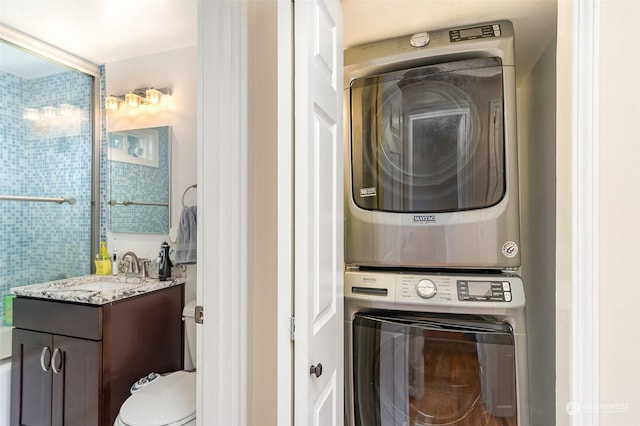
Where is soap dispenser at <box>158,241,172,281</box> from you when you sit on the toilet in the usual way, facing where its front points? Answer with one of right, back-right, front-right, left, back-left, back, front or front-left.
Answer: back-right

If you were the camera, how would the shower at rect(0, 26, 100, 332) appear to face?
facing the viewer and to the right of the viewer

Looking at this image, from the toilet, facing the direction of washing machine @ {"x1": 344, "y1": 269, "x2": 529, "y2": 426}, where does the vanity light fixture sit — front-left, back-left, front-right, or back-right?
back-left

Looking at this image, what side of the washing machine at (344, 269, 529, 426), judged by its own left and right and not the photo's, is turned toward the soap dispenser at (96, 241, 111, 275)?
right

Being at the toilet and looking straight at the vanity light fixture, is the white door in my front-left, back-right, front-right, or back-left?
back-right

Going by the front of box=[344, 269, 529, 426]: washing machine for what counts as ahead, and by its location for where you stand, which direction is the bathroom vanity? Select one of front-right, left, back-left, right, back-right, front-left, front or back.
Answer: right

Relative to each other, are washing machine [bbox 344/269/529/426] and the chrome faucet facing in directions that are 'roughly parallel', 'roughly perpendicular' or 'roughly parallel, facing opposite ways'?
roughly parallel

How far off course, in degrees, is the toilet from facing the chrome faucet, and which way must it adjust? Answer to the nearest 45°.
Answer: approximately 135° to its right

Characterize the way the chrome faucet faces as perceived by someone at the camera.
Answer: facing the viewer and to the left of the viewer

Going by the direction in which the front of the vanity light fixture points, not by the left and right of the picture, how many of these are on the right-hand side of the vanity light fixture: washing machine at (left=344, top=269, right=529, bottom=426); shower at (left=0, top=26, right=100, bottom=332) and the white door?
1

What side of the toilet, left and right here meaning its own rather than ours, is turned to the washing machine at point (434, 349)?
left

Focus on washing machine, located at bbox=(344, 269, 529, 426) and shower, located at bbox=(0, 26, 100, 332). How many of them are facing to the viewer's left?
0

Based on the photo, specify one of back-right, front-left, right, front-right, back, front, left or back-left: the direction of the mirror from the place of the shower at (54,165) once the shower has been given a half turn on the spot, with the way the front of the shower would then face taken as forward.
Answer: back
